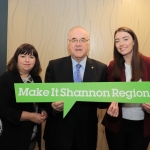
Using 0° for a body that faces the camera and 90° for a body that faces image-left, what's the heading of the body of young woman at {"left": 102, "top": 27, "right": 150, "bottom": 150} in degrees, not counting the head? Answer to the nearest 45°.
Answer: approximately 0°

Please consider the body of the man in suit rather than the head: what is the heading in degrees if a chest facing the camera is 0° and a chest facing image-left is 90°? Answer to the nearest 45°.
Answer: approximately 0°

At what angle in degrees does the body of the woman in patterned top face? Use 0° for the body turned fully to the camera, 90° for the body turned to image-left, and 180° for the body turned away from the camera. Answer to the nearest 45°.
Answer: approximately 315°

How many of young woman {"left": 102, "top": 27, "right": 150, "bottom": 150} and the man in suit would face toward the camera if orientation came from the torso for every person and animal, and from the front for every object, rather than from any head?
2
